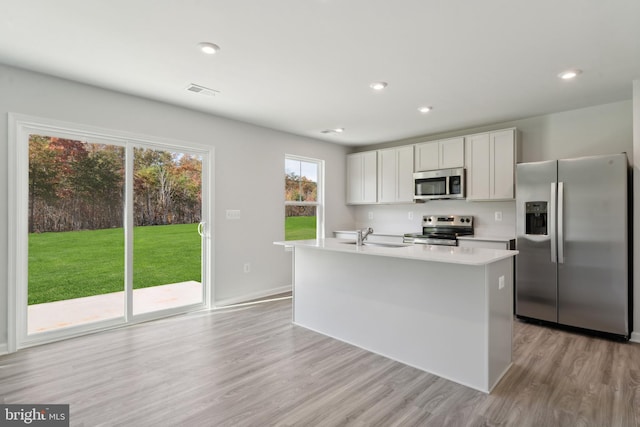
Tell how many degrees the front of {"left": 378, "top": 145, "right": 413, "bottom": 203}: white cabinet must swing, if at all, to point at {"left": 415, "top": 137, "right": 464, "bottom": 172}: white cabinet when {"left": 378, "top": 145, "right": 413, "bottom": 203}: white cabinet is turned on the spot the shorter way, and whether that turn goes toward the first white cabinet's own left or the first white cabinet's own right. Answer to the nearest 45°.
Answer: approximately 90° to the first white cabinet's own left

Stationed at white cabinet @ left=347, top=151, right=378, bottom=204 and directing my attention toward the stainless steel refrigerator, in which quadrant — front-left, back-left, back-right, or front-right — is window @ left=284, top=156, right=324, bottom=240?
back-right

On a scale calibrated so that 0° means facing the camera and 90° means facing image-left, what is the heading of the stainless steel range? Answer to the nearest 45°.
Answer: approximately 45°

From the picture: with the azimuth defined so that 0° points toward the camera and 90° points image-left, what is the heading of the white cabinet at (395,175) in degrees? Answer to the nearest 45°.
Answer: approximately 45°

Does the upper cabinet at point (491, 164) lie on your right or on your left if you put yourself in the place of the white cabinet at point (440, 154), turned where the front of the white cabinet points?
on your left

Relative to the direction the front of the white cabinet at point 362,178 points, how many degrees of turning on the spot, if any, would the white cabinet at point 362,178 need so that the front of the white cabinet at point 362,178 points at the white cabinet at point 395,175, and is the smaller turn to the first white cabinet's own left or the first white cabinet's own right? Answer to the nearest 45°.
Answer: approximately 90° to the first white cabinet's own left

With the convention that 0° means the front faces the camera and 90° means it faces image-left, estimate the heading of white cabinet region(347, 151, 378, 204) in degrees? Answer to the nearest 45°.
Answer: approximately 45°
